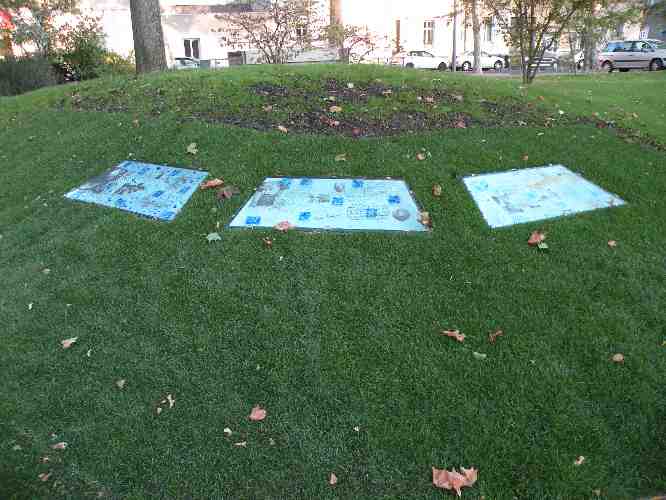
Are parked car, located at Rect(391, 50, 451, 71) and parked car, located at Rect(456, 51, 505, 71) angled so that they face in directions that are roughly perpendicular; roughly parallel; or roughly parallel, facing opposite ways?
roughly parallel

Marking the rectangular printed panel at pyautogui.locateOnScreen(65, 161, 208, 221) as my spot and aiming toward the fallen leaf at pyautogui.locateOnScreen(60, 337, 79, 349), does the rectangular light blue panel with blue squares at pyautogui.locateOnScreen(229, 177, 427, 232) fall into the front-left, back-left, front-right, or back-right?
front-left

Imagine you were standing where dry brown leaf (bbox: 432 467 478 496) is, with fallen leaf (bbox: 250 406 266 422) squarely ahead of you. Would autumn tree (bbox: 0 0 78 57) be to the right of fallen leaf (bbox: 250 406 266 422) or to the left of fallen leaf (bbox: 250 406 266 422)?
right

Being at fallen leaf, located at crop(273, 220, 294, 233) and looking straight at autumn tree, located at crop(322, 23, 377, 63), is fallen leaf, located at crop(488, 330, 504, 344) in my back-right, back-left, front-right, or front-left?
back-right
